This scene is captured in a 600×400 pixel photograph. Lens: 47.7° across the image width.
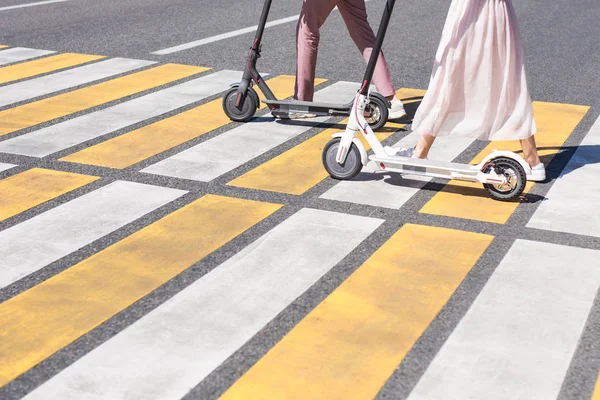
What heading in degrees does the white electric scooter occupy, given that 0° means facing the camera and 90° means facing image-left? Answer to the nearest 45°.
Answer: approximately 90°
